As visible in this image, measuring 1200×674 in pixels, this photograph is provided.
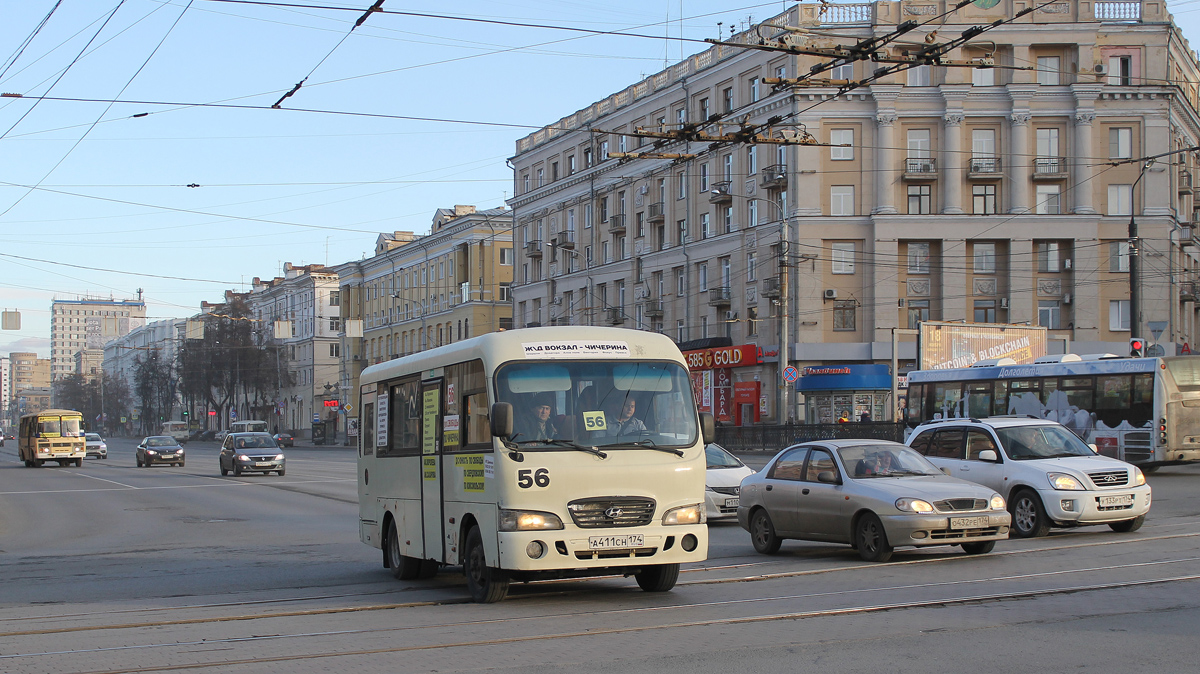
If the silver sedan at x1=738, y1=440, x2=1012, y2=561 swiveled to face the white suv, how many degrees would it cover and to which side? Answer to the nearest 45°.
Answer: approximately 90° to its left

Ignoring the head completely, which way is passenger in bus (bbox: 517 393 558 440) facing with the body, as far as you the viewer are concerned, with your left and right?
facing the viewer and to the right of the viewer

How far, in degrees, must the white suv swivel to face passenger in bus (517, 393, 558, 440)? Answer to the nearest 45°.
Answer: approximately 90° to its right

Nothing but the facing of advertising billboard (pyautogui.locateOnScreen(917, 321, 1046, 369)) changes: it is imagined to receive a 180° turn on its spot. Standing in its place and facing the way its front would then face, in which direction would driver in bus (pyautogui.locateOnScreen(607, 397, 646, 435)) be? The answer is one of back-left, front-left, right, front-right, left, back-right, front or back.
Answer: back-left

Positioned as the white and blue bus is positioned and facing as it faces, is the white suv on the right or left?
on its left

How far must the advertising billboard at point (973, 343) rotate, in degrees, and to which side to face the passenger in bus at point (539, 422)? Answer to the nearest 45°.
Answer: approximately 45° to its right

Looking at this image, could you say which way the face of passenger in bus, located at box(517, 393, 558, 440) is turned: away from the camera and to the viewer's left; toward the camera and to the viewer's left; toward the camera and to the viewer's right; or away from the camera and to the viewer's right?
toward the camera and to the viewer's right

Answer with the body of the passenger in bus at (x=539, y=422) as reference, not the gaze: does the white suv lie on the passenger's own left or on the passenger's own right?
on the passenger's own left

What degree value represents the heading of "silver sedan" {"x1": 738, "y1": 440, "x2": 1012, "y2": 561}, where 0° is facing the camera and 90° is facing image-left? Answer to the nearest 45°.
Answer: approximately 315°

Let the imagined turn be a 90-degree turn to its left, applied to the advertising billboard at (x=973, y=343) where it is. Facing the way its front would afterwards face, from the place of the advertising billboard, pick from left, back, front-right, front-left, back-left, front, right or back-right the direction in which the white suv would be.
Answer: back-right

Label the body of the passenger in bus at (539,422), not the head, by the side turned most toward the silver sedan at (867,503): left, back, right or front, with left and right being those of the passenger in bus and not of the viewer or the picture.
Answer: left

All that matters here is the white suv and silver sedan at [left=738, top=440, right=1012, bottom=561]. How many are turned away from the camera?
0

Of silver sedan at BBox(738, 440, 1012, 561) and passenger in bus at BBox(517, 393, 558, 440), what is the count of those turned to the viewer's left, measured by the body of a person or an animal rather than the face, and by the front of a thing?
0
